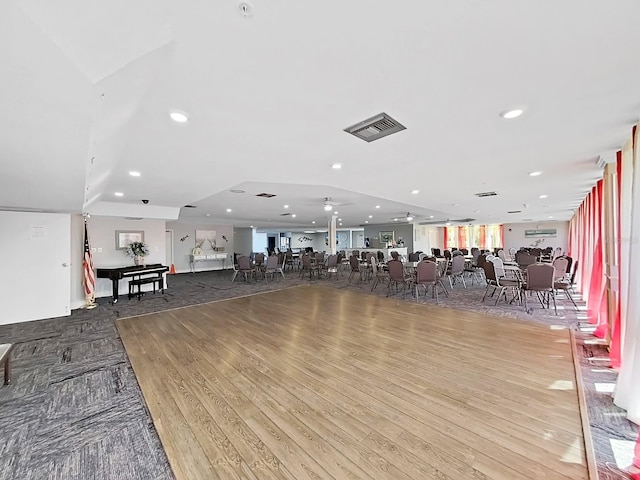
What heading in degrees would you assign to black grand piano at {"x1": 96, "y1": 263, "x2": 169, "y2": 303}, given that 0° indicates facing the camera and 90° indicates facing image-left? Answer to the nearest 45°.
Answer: approximately 315°

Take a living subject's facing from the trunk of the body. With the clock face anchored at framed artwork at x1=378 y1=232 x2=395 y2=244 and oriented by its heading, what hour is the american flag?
The american flag is roughly at 1 o'clock from the framed artwork.

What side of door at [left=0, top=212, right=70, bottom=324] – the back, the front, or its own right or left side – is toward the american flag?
left

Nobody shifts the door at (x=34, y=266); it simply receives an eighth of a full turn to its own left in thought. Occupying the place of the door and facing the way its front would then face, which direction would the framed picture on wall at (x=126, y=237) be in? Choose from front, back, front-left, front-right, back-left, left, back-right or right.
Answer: front-left

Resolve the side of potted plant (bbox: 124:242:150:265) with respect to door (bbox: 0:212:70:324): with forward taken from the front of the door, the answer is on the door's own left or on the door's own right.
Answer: on the door's own left

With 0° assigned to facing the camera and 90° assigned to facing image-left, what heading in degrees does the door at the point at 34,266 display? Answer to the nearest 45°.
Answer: approximately 315°

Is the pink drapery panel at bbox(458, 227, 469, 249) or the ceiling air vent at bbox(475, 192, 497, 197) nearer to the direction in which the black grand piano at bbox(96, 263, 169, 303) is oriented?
the ceiling air vent
